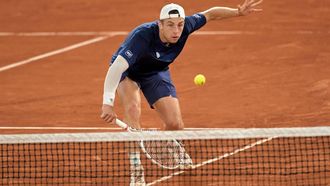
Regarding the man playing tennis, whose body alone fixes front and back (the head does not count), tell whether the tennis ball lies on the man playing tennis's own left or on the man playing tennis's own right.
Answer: on the man playing tennis's own left
